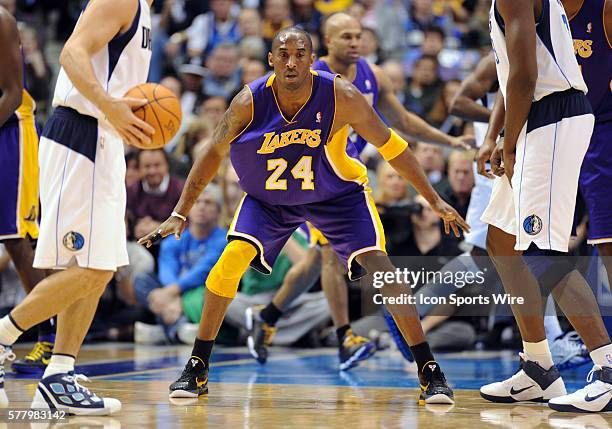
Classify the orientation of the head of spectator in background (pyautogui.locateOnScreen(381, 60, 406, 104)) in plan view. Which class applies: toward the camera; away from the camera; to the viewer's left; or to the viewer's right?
toward the camera

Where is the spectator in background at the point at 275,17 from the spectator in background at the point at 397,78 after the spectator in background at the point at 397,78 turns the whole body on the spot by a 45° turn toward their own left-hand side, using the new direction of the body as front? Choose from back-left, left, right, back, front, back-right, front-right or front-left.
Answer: back

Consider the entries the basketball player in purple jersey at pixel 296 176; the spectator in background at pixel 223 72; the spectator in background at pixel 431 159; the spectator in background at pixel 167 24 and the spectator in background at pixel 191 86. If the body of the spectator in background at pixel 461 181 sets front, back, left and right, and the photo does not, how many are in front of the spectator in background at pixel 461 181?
1

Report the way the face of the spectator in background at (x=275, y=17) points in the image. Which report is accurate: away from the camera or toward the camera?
toward the camera

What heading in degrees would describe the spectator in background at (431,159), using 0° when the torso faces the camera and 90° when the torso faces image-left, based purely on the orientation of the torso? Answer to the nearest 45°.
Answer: approximately 0°

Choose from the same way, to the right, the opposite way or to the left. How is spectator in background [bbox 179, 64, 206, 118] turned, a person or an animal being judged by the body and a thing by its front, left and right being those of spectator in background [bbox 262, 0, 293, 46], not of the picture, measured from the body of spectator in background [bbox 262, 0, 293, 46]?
the same way

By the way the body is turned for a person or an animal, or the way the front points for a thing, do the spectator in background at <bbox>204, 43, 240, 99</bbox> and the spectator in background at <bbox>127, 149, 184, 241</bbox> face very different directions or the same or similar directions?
same or similar directions

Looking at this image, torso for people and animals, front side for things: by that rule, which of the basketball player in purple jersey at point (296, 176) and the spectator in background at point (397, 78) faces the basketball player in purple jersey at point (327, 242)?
the spectator in background

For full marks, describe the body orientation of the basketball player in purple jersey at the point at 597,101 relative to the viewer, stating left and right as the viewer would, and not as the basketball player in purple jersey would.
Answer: facing the viewer and to the left of the viewer

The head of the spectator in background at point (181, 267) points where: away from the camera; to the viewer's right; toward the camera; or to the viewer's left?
toward the camera

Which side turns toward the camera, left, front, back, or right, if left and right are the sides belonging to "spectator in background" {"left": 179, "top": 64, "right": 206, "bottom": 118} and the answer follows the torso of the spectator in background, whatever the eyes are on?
front

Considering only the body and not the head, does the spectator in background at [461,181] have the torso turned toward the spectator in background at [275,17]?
no

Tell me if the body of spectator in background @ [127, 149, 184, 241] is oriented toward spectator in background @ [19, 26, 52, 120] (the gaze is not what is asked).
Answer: no

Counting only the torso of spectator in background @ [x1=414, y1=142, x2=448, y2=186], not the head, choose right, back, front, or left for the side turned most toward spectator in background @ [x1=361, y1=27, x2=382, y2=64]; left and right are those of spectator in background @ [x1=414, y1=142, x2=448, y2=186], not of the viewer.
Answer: back

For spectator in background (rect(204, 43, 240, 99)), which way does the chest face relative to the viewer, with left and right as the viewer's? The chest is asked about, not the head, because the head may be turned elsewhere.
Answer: facing the viewer

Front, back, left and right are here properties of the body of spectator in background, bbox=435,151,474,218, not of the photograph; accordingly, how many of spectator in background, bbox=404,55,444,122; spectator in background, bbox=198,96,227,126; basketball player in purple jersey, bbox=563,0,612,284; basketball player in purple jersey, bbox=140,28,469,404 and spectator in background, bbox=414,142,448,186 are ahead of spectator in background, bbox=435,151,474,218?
2

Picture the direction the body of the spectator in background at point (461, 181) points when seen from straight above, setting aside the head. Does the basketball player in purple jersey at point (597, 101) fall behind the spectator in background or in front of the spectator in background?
in front

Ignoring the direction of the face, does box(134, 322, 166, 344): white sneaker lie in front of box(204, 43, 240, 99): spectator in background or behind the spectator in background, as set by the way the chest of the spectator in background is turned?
in front

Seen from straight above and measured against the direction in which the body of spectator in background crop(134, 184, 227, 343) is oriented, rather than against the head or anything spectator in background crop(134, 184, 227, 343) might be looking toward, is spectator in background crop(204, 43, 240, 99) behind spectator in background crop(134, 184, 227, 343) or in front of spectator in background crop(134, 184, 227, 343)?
behind
